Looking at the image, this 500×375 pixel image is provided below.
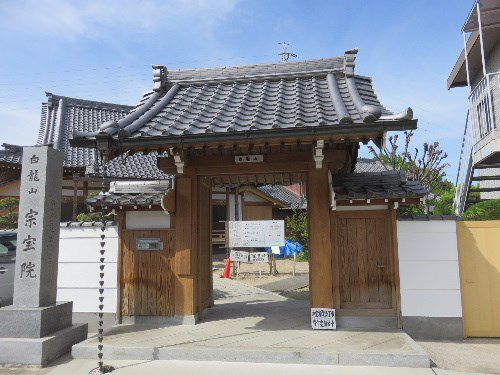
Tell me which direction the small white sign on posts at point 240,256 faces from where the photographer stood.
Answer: facing the viewer

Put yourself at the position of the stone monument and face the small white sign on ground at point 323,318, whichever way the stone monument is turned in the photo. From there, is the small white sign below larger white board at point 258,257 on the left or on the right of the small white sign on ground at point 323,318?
left

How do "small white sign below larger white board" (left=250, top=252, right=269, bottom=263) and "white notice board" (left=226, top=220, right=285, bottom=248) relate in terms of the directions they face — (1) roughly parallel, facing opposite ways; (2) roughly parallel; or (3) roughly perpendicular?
roughly parallel

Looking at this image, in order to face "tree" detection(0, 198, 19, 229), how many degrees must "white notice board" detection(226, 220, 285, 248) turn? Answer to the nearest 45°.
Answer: approximately 135° to its right

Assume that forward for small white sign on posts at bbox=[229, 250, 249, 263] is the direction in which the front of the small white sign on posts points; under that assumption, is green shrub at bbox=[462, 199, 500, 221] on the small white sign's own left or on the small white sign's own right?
on the small white sign's own left

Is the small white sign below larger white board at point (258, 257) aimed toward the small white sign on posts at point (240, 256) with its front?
no

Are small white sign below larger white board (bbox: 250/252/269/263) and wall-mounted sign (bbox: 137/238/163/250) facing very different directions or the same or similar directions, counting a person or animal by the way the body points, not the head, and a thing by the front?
same or similar directions

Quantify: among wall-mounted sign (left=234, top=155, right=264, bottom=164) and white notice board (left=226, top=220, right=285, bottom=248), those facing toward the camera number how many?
2

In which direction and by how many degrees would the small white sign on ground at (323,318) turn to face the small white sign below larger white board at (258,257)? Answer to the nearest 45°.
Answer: approximately 180°

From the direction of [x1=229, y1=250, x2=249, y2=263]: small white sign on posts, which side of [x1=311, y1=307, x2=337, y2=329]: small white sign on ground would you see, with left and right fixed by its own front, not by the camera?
back

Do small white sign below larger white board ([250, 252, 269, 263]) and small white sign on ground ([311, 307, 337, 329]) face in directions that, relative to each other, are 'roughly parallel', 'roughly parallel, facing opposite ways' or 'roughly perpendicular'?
roughly parallel

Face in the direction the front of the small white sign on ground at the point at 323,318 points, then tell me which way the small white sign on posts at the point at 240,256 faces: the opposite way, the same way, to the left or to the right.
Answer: the same way

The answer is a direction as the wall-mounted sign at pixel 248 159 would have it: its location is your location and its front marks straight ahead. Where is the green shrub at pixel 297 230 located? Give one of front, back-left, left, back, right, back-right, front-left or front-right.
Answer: back

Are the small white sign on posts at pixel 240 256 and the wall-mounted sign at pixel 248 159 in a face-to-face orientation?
no

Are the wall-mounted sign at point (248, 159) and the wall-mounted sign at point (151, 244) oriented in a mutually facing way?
no

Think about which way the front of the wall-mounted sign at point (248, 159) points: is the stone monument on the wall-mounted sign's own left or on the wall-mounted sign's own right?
on the wall-mounted sign's own right

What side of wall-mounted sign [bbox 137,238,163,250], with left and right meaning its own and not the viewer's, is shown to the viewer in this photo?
front
